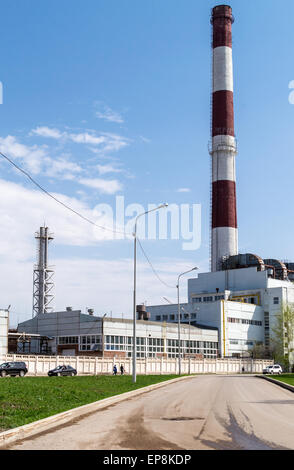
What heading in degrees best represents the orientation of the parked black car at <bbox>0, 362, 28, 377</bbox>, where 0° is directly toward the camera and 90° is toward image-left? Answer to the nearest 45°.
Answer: approximately 90°
